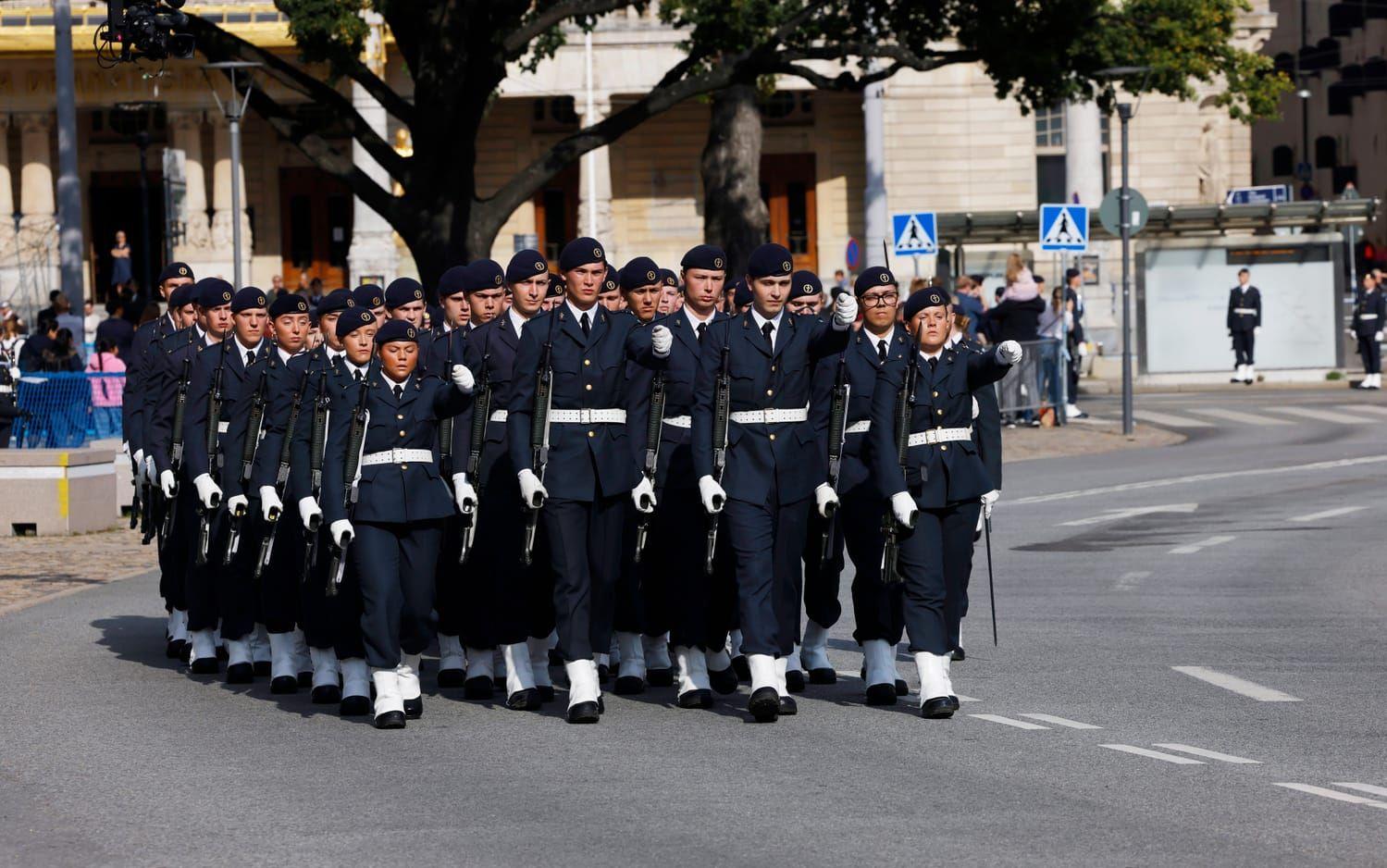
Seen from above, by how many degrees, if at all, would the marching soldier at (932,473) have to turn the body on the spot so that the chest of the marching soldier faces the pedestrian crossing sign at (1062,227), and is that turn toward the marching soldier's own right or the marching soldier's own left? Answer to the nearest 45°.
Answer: approximately 180°

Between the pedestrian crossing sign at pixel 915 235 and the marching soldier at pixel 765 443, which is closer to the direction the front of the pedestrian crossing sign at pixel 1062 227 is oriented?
the marching soldier

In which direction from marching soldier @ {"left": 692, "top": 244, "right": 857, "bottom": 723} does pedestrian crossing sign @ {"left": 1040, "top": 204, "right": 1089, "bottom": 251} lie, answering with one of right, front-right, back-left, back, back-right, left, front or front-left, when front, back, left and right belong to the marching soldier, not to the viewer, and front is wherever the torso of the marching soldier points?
back

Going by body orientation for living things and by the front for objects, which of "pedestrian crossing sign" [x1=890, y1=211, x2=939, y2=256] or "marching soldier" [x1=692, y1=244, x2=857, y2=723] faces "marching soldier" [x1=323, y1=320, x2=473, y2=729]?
the pedestrian crossing sign

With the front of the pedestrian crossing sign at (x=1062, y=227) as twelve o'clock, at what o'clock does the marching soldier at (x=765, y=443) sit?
The marching soldier is roughly at 12 o'clock from the pedestrian crossing sign.

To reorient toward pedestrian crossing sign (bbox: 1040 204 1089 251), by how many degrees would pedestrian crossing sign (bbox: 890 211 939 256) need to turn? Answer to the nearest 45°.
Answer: approximately 45° to its left

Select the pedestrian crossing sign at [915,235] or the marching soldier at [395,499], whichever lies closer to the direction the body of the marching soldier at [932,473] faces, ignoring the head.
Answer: the marching soldier

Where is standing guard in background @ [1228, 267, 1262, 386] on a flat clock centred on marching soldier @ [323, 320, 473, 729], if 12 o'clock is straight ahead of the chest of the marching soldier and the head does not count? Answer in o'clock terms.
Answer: The standing guard in background is roughly at 7 o'clock from the marching soldier.

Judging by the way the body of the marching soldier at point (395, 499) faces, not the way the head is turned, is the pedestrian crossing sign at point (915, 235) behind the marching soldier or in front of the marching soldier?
behind

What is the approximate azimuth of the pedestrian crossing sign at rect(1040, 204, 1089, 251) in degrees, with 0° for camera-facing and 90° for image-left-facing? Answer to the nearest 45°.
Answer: approximately 0°
